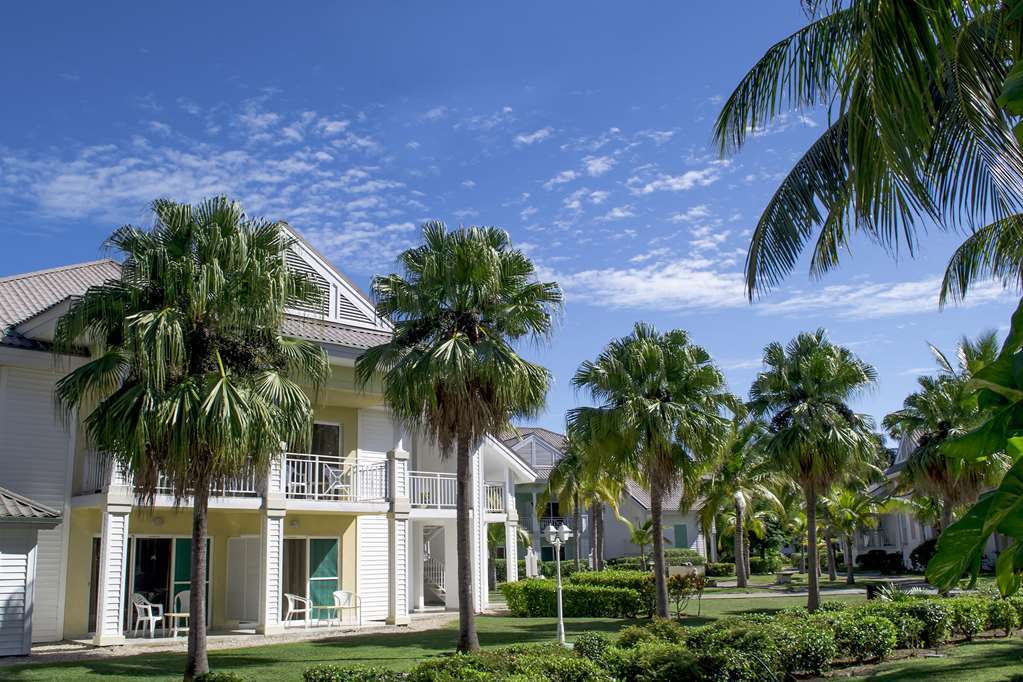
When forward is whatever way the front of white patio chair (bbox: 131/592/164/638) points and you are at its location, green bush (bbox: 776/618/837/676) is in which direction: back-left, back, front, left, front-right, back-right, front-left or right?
front

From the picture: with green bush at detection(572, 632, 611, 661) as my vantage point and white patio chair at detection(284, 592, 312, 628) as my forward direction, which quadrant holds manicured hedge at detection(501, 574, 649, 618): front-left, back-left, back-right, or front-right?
front-right

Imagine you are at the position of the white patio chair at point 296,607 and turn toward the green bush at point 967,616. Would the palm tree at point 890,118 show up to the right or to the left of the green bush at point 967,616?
right

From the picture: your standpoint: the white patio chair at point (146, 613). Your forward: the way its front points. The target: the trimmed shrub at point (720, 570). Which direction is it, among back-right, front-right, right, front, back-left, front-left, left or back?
left

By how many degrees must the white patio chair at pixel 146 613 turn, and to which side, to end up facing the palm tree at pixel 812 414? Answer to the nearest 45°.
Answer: approximately 45° to its left

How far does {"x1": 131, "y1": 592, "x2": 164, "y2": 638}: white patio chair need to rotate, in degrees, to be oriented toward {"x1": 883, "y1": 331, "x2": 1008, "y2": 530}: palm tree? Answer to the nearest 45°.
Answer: approximately 45° to its left

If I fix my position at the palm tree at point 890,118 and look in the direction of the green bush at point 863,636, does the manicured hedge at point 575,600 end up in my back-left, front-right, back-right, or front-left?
front-left

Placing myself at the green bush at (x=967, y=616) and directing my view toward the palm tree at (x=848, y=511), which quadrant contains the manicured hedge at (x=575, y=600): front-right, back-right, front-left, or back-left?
front-left

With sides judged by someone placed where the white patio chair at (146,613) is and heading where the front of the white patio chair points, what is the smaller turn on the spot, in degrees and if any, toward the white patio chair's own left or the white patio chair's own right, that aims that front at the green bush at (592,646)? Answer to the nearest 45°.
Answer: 0° — it already faces it

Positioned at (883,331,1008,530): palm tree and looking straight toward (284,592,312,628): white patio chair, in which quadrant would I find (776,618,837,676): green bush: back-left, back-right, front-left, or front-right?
front-left

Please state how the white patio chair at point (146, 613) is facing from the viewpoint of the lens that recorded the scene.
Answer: facing the viewer and to the right of the viewer

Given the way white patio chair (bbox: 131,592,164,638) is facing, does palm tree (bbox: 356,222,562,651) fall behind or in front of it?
in front

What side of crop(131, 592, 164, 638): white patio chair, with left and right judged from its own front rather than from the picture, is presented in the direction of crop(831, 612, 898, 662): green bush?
front
